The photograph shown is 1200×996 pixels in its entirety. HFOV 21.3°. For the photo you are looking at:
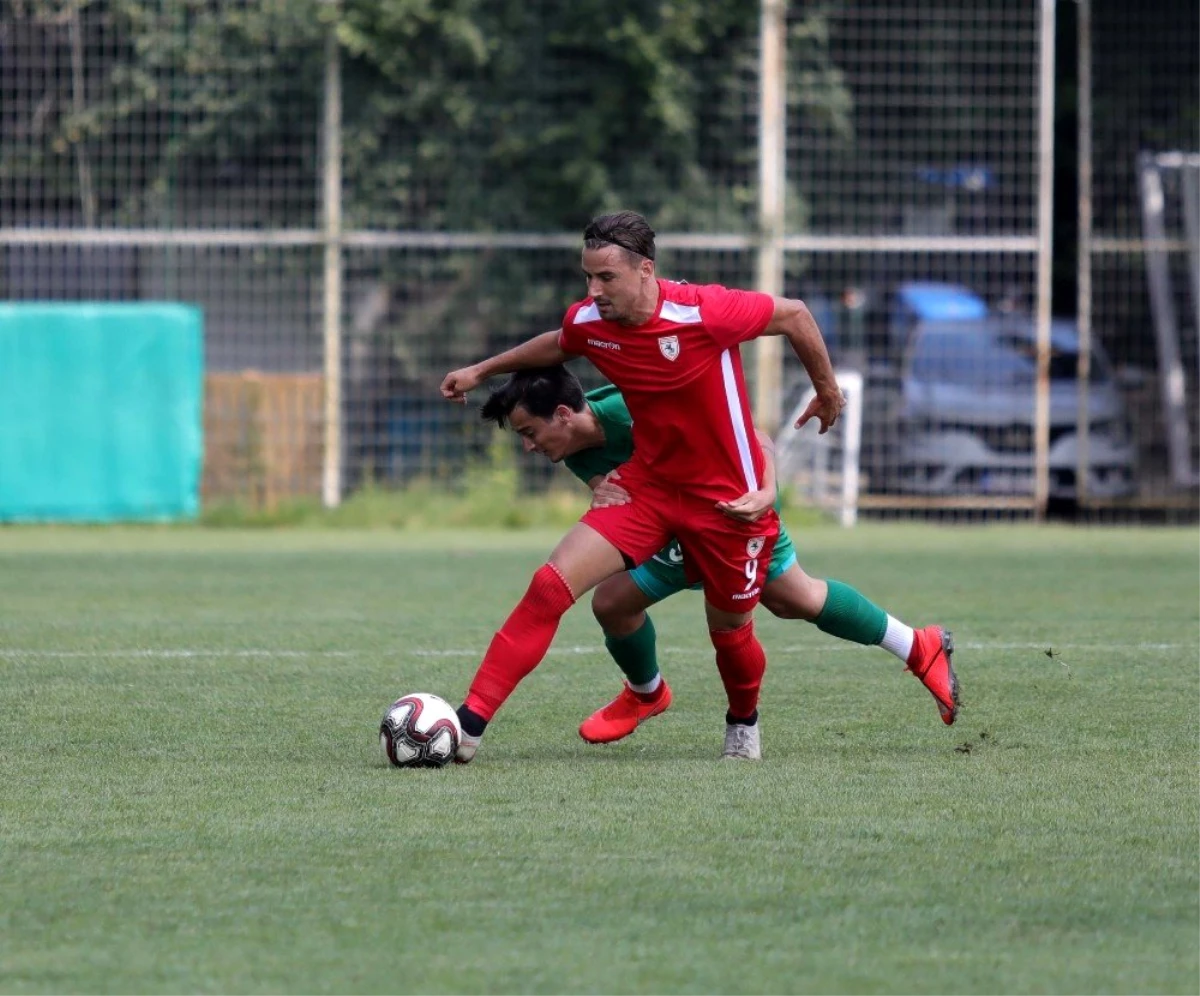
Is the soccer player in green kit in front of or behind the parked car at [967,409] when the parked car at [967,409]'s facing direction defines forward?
in front

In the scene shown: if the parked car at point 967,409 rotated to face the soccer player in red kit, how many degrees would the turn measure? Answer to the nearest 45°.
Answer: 0° — it already faces them

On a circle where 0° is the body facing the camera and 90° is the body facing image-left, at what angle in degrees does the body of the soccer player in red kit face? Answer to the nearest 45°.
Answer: approximately 45°

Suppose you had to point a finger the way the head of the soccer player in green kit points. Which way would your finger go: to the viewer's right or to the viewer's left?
to the viewer's left

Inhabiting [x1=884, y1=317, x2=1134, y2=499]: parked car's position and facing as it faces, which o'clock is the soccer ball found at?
The soccer ball is roughly at 12 o'clock from the parked car.

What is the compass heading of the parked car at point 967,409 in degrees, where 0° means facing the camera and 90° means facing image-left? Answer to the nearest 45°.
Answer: approximately 0°

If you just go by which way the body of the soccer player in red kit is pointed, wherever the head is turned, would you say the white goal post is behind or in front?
behind

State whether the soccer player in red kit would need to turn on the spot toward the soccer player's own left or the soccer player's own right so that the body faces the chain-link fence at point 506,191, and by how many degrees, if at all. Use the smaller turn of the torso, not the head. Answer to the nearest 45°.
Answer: approximately 135° to the soccer player's own right
